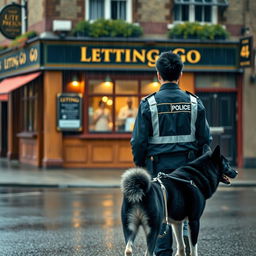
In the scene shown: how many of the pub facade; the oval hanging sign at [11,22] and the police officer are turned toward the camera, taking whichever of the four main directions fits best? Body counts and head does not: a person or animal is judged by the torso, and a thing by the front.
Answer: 2

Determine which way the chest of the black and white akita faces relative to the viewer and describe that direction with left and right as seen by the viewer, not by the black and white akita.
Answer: facing away from the viewer and to the right of the viewer

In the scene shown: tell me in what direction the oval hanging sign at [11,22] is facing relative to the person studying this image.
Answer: facing the viewer

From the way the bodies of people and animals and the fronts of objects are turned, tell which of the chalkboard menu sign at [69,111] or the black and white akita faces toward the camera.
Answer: the chalkboard menu sign

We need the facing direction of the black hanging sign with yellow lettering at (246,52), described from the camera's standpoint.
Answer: facing the viewer and to the left of the viewer

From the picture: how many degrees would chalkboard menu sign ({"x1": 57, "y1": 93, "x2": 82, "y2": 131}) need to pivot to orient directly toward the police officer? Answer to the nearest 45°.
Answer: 0° — it already faces them

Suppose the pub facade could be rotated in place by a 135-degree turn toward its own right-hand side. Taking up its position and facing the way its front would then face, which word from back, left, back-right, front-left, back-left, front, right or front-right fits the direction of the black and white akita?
back-left

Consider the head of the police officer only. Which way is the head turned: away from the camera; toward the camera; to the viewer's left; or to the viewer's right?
away from the camera

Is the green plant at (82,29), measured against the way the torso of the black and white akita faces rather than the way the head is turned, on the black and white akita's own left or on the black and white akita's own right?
on the black and white akita's own left

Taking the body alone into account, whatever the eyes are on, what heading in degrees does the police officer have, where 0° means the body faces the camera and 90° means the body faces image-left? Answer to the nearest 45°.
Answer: approximately 180°

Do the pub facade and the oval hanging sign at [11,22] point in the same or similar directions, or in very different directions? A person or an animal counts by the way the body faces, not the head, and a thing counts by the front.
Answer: same or similar directions

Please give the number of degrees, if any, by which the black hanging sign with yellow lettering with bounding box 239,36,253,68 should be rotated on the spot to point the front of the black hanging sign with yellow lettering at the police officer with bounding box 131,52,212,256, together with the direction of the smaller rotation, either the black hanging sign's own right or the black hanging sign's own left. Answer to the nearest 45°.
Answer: approximately 45° to the black hanging sign's own left

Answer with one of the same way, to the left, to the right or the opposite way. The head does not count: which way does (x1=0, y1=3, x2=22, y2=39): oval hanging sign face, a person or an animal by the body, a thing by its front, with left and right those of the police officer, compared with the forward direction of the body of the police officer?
the opposite way
